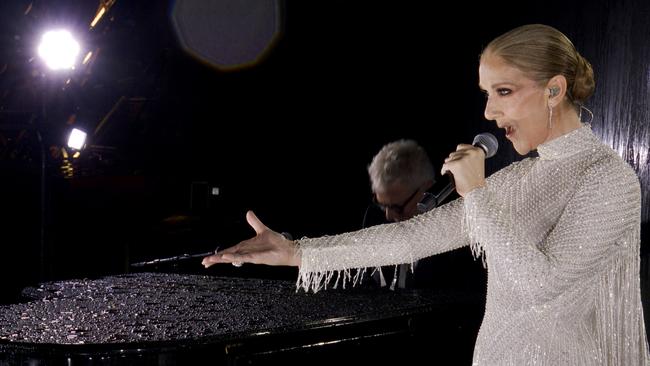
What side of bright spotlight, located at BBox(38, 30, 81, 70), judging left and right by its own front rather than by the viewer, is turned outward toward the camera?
front
